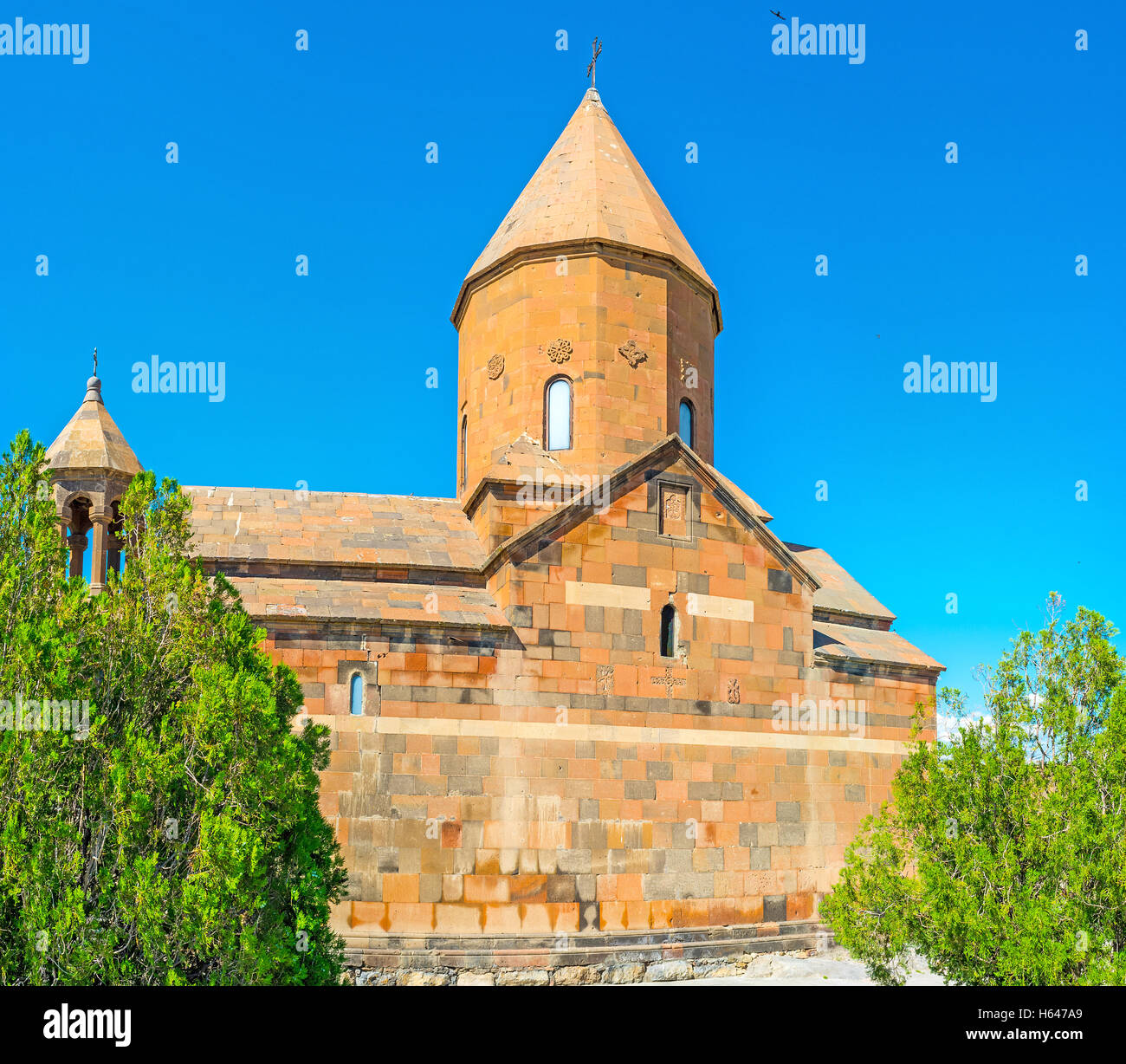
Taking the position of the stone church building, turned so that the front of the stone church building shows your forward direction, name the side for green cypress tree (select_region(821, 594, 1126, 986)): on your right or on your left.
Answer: on your left

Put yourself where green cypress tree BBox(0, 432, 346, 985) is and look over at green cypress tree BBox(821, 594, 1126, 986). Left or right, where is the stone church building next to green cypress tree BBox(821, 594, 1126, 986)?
left
